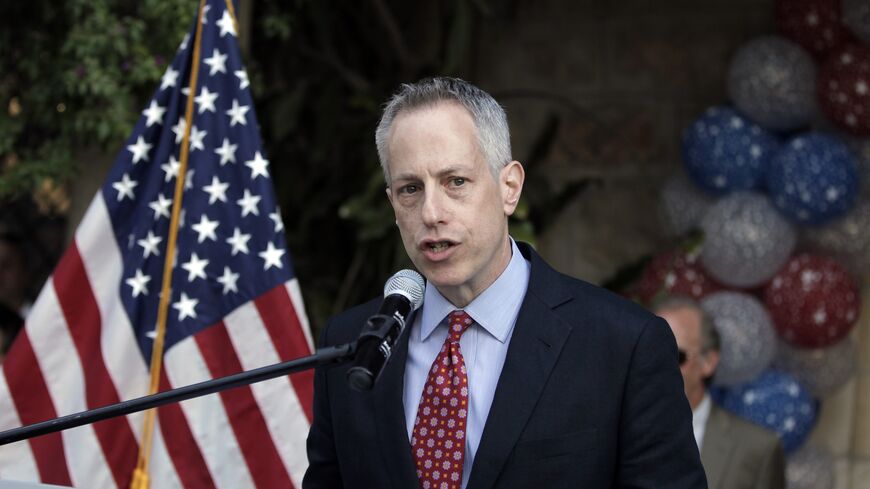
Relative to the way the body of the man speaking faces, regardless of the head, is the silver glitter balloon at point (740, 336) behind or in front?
behind

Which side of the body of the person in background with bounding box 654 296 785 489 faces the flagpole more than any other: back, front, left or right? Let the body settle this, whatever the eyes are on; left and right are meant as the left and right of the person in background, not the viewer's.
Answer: front

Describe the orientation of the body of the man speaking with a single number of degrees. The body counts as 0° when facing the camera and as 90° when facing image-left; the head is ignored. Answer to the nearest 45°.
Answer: approximately 45°

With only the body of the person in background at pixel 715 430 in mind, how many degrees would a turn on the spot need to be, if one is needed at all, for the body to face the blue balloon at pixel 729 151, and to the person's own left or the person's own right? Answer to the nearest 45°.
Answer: approximately 180°

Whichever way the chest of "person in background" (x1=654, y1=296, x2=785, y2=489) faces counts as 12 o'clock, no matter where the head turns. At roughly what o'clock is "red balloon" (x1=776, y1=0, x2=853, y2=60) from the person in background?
The red balloon is roughly at 6 o'clock from the person in background.

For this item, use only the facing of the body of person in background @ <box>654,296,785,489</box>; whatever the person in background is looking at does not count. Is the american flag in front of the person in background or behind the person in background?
in front

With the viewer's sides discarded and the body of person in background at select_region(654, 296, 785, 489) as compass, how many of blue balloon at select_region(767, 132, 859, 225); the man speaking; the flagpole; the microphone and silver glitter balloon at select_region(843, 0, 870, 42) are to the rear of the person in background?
2

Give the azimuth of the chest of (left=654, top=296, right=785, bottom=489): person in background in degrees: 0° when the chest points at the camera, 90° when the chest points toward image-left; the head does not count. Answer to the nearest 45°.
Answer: approximately 45°

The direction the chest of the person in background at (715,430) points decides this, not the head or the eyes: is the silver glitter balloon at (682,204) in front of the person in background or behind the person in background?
behind

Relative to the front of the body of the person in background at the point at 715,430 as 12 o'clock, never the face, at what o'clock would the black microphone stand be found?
The black microphone stand is roughly at 11 o'clock from the person in background.

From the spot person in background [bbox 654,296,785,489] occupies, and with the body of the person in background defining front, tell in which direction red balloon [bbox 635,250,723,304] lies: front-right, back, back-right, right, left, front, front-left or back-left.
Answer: back-right

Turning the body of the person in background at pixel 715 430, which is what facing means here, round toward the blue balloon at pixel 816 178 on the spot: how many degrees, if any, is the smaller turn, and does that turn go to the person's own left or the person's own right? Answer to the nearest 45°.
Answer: approximately 180°

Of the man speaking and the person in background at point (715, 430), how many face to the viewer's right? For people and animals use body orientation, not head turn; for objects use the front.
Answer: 0
